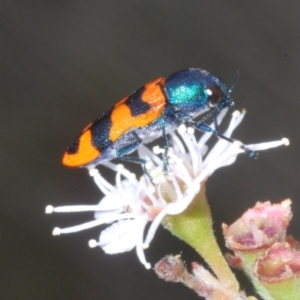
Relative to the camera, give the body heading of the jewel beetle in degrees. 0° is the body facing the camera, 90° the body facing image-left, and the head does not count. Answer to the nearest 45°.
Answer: approximately 270°
